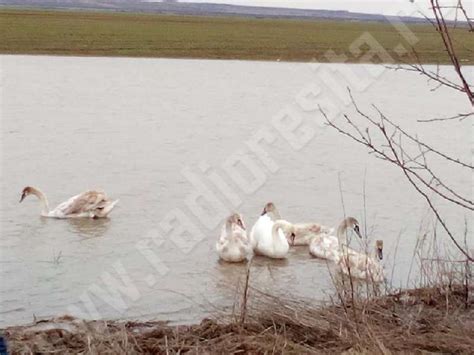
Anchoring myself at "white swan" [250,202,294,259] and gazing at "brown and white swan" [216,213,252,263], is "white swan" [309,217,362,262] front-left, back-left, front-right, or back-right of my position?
back-left

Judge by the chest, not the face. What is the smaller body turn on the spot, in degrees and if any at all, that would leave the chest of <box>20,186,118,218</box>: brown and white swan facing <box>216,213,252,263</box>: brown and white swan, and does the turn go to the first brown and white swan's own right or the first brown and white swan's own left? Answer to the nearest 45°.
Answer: approximately 135° to the first brown and white swan's own left

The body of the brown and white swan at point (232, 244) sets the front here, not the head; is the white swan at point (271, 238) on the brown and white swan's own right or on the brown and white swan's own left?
on the brown and white swan's own left

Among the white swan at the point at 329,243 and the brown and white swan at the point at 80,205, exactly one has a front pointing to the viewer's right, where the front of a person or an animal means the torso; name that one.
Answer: the white swan at the point at 329,243

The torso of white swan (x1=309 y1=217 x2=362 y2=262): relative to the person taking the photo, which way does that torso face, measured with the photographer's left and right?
facing to the right of the viewer

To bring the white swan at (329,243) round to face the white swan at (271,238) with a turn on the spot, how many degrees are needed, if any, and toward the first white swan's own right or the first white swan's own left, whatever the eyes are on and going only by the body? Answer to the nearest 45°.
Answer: approximately 180°

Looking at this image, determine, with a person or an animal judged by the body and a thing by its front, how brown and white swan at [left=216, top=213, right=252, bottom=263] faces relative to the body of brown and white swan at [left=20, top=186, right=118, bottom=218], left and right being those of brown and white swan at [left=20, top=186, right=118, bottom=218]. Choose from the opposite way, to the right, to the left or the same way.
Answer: to the left

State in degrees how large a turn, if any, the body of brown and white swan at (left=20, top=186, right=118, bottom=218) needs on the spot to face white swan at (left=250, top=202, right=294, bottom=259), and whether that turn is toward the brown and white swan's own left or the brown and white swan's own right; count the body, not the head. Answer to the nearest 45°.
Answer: approximately 135° to the brown and white swan's own left

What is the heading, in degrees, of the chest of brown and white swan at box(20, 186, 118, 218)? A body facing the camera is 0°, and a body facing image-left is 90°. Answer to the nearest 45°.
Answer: approximately 90°

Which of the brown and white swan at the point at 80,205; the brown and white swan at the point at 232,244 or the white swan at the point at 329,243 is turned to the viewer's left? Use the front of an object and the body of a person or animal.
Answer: the brown and white swan at the point at 80,205

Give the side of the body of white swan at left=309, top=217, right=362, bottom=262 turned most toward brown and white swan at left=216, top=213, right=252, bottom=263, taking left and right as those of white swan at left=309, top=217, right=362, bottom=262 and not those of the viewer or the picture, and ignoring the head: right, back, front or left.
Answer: back
